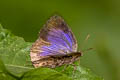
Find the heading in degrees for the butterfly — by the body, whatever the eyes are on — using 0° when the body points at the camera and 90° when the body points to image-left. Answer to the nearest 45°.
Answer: approximately 270°

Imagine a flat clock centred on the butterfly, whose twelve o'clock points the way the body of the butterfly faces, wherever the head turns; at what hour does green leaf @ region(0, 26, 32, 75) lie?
The green leaf is roughly at 6 o'clock from the butterfly.

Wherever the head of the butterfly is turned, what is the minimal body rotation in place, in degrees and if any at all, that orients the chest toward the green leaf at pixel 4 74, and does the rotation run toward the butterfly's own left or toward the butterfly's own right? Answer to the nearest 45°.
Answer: approximately 135° to the butterfly's own right
